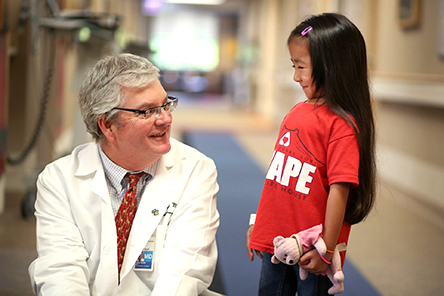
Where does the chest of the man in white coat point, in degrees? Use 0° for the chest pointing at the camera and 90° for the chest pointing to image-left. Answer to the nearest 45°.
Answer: approximately 0°
